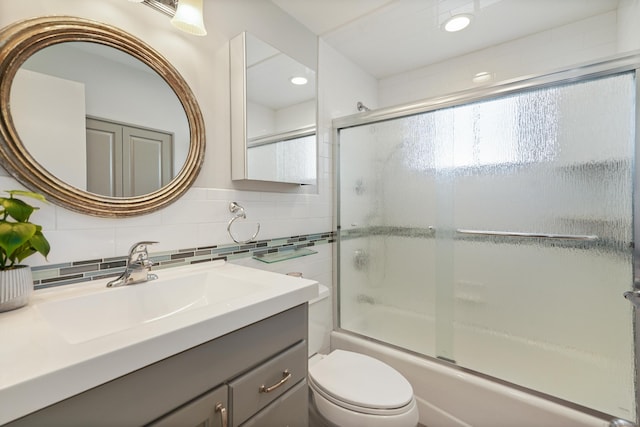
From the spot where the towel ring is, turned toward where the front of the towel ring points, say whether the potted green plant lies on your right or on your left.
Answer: on your right

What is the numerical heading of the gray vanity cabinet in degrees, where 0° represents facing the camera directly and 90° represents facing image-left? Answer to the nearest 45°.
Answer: approximately 315°

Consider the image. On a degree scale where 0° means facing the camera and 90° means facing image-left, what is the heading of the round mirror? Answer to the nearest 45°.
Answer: approximately 315°

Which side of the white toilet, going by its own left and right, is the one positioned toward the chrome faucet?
right

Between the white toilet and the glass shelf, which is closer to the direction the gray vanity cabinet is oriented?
the white toilet

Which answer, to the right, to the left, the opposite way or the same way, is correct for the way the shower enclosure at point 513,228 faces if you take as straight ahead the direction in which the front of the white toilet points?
to the right

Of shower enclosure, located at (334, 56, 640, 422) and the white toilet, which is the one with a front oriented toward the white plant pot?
the shower enclosure
